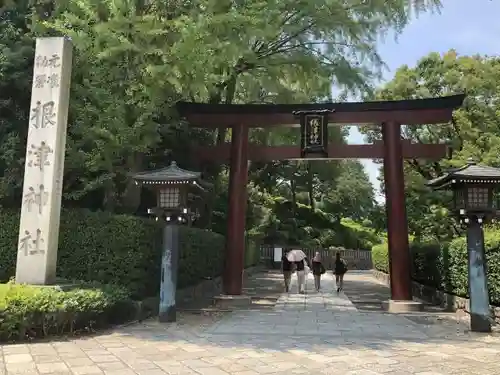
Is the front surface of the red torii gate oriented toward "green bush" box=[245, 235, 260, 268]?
no

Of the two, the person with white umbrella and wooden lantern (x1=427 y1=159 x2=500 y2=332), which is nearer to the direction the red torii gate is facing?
the wooden lantern

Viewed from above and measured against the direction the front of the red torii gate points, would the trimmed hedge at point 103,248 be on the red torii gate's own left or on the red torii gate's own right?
on the red torii gate's own right

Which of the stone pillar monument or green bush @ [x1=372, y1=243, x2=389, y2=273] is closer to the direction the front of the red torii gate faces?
the stone pillar monument

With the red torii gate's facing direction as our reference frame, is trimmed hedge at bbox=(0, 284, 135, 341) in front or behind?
in front

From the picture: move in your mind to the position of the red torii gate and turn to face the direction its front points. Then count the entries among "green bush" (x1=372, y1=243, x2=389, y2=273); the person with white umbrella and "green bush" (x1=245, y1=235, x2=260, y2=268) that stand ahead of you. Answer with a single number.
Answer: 0

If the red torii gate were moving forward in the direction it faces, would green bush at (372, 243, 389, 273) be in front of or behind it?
behind

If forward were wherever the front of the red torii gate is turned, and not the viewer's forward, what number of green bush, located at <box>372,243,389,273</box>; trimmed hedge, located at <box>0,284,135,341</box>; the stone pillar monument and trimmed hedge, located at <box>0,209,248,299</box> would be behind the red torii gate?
1

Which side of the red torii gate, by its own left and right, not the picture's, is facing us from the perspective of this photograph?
front

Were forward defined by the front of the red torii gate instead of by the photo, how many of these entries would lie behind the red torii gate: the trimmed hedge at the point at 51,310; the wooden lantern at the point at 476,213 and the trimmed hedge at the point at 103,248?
0

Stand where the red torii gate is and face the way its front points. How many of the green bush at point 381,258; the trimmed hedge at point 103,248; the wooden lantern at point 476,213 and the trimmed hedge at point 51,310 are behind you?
1

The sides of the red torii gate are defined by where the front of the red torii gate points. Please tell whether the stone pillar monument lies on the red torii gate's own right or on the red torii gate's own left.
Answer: on the red torii gate's own right

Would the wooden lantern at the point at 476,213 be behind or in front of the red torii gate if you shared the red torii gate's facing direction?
in front

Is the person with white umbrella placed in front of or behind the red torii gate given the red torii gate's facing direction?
behind
